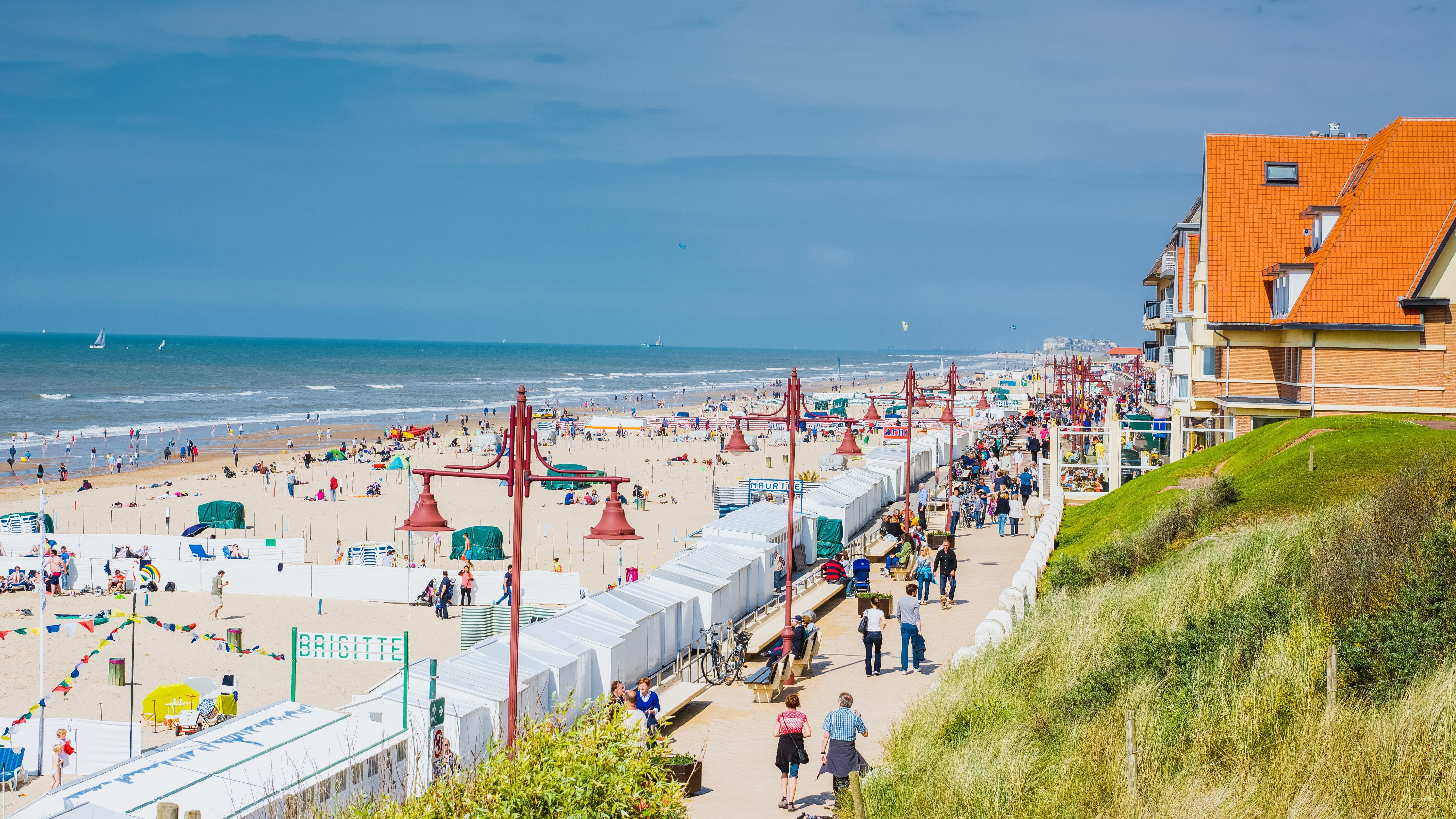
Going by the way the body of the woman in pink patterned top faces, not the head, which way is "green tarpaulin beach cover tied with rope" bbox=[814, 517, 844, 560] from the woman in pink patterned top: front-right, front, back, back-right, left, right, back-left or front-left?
front

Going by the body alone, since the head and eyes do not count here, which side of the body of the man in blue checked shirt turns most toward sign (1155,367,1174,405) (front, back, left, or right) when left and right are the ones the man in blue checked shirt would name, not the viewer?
front

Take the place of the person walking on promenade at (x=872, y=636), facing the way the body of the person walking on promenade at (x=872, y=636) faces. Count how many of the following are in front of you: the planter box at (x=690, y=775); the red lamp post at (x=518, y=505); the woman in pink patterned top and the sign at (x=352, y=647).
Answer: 0

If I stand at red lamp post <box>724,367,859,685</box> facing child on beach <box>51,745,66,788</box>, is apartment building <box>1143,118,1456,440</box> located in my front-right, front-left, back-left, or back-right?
back-right

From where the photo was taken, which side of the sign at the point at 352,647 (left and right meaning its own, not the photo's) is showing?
front

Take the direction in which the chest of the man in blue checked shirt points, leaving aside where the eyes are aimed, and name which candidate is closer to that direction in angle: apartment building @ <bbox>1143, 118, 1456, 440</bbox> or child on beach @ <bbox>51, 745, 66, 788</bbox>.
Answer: the apartment building

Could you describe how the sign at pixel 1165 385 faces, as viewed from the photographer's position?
facing the viewer

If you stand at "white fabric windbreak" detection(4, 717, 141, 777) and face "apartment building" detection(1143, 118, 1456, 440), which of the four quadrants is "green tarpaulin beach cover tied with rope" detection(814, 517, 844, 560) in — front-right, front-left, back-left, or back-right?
front-left

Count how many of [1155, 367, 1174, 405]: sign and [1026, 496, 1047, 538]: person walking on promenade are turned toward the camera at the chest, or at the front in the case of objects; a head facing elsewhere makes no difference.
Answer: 1

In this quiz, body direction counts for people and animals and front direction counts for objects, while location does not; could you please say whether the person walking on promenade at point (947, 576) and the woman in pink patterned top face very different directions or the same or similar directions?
very different directions

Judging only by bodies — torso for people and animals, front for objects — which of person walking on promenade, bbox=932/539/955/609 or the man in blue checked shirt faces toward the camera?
the person walking on promenade

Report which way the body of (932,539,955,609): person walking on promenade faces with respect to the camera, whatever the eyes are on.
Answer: toward the camera

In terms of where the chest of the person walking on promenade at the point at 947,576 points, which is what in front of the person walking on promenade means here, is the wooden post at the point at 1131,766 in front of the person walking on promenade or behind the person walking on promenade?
in front

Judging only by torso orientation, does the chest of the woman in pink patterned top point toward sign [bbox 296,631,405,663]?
no

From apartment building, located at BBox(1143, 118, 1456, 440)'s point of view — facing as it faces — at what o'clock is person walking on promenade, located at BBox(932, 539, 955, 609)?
The person walking on promenade is roughly at 10 o'clock from the apartment building.

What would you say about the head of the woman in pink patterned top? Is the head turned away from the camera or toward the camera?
away from the camera
